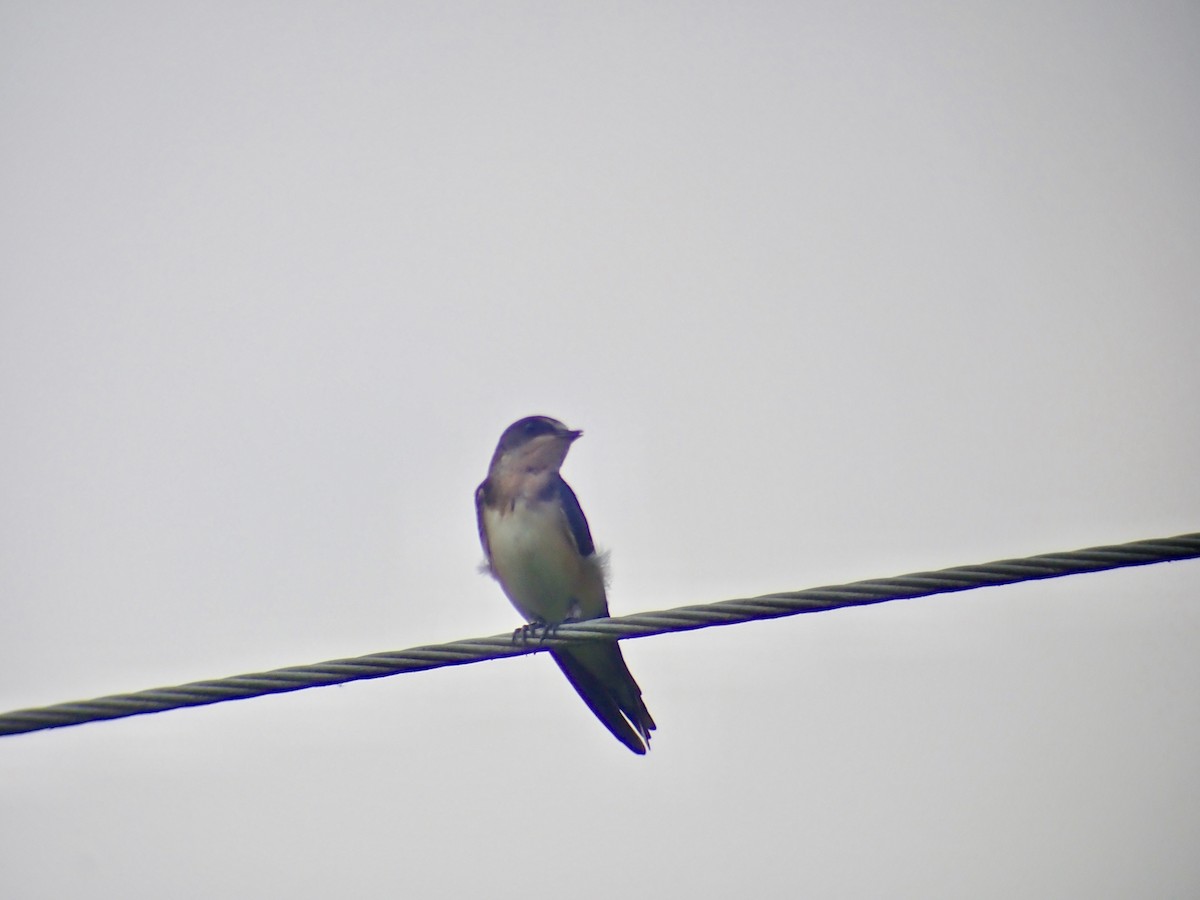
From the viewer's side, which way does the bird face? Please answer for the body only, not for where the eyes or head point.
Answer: toward the camera
